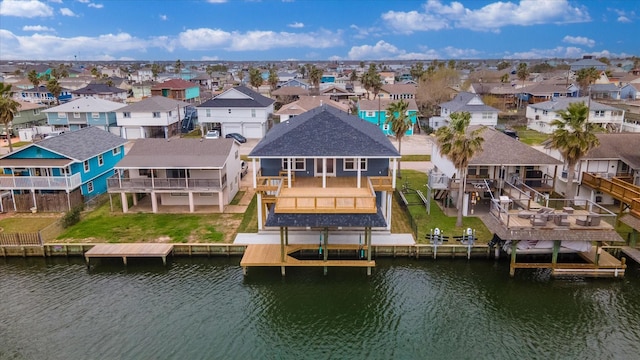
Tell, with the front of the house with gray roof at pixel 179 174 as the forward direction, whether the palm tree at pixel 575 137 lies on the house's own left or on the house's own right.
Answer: on the house's own left

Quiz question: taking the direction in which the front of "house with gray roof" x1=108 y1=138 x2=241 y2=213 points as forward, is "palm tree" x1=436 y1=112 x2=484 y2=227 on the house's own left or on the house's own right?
on the house's own left

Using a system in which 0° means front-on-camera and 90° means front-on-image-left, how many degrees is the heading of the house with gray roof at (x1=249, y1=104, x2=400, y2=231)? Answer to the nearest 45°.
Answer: approximately 0°

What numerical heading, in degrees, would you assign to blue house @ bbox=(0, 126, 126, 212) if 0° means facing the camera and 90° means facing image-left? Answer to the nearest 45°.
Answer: approximately 45°

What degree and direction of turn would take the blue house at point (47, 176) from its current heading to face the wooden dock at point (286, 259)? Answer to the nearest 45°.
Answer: approximately 90° to its left

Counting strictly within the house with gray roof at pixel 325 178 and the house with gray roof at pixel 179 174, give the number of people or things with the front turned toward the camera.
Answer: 2

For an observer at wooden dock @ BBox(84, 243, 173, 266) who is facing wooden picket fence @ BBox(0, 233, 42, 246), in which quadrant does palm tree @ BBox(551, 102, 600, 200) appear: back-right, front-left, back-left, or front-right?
back-right

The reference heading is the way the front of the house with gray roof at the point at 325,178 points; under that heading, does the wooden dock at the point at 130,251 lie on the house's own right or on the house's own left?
on the house's own right
